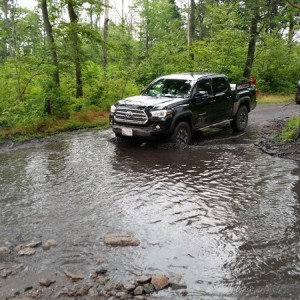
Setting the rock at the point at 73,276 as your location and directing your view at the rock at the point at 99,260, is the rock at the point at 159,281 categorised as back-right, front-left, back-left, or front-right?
front-right

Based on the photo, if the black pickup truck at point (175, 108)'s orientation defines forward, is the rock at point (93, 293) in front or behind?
in front

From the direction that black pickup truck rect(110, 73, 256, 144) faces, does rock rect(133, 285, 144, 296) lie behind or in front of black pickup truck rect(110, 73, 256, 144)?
in front

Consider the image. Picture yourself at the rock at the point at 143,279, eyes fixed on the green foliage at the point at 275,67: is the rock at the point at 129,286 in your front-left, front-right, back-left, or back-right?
back-left

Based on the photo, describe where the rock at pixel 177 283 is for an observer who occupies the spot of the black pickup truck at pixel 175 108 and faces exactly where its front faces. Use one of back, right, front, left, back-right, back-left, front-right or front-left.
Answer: front-left

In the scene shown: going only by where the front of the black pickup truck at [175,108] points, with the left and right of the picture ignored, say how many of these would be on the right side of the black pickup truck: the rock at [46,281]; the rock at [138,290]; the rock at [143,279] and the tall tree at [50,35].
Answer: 1

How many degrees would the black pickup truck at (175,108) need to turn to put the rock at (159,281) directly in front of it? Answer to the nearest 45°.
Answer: approximately 45° to its left

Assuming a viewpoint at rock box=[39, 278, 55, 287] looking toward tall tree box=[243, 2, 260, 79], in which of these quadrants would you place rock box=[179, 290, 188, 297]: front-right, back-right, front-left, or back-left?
front-right

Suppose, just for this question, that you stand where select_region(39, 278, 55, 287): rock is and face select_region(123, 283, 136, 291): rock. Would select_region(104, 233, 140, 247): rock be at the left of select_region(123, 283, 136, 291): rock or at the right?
left

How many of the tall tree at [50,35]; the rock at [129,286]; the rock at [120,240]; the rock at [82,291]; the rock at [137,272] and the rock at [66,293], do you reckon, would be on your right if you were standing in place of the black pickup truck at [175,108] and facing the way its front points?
1

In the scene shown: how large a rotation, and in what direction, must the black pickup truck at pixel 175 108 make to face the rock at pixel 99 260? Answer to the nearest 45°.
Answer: approximately 45° to its left

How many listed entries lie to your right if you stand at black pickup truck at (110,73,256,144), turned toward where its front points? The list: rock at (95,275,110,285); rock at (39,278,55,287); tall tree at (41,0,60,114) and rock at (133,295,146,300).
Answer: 1

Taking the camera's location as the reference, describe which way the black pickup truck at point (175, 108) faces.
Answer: facing the viewer and to the left of the viewer

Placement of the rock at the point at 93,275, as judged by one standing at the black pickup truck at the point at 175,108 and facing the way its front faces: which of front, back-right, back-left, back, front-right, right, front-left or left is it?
front-left

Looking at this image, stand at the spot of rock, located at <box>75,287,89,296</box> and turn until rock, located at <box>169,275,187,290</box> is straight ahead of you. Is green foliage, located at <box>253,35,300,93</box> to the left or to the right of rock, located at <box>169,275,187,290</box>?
left

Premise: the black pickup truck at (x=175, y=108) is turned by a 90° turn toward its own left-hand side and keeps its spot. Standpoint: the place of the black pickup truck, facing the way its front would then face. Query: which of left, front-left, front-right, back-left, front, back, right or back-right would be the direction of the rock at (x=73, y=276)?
front-right

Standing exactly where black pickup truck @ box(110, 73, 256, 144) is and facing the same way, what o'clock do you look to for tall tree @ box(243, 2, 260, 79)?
The tall tree is roughly at 5 o'clock from the black pickup truck.

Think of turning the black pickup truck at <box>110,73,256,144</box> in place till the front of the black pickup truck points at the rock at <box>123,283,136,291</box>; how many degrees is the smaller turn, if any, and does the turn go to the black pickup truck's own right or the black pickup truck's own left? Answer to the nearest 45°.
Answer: approximately 45° to the black pickup truck's own left

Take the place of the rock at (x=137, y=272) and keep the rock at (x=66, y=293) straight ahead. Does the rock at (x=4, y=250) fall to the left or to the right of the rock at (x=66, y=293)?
right
